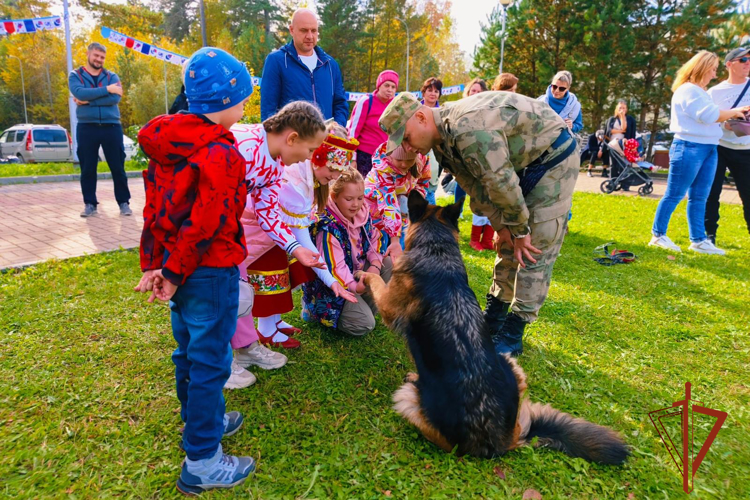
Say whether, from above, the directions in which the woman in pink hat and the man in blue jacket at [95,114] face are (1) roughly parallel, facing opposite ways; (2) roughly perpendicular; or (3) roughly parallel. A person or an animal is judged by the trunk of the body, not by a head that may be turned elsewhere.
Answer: roughly parallel

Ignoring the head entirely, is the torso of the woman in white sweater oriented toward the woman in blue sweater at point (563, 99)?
no

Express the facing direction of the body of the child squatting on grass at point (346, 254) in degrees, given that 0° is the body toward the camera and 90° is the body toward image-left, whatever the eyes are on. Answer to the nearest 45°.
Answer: approximately 315°

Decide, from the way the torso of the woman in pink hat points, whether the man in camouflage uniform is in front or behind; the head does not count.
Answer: in front

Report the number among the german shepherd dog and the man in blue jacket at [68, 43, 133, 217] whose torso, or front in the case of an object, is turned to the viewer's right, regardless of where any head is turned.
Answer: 0

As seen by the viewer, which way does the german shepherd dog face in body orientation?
away from the camera

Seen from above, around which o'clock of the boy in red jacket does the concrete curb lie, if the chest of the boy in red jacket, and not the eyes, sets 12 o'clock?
The concrete curb is roughly at 10 o'clock from the boy in red jacket.

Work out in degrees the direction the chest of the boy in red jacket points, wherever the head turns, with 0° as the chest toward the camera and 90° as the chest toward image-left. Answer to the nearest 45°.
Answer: approximately 225°

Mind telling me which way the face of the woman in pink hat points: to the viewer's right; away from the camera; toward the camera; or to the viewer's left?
toward the camera

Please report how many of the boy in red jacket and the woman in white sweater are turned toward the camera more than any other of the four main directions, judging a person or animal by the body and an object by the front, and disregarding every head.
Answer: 0

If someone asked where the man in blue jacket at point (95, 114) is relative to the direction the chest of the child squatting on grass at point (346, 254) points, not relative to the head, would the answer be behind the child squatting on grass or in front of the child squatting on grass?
behind

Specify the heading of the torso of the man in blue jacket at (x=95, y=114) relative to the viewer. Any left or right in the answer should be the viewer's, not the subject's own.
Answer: facing the viewer

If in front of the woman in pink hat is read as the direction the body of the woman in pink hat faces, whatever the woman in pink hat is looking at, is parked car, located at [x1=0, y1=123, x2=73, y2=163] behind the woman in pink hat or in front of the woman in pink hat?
behind
